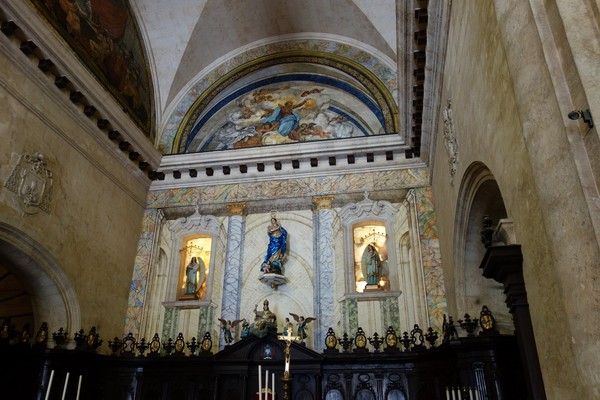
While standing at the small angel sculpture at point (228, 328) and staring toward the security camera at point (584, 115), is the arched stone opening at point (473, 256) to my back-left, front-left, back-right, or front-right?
front-left

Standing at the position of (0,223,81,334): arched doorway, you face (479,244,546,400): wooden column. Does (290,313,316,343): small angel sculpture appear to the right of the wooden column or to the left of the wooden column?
left

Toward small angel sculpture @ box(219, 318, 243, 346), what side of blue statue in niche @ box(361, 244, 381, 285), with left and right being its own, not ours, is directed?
right

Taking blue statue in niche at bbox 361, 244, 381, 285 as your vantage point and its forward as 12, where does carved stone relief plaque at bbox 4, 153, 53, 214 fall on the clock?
The carved stone relief plaque is roughly at 2 o'clock from the blue statue in niche.

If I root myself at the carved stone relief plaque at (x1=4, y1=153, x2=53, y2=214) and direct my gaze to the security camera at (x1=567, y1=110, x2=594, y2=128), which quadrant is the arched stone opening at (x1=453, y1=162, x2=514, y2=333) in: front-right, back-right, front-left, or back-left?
front-left

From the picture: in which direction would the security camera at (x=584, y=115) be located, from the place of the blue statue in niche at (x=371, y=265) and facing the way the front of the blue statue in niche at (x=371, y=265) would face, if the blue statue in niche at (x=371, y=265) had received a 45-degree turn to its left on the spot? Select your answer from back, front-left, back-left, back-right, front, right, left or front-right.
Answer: front-right

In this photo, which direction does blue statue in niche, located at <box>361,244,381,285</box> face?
toward the camera

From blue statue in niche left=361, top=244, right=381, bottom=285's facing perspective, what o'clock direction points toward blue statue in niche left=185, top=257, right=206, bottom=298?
blue statue in niche left=185, top=257, right=206, bottom=298 is roughly at 3 o'clock from blue statue in niche left=361, top=244, right=381, bottom=285.

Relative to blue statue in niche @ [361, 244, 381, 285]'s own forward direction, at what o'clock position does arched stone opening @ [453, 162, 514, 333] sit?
The arched stone opening is roughly at 11 o'clock from the blue statue in niche.

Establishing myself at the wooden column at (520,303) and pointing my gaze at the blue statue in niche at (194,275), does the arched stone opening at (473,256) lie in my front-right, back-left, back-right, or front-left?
front-right

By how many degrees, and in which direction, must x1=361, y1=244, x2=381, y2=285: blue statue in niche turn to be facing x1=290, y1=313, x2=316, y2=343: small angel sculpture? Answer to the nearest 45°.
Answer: approximately 90° to its right

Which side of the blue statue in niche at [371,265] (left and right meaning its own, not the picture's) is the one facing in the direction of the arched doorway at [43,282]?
right

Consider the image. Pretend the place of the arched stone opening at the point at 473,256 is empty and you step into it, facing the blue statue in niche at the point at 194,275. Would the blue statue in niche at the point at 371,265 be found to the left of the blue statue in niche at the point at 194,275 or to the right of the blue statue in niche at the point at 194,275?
right

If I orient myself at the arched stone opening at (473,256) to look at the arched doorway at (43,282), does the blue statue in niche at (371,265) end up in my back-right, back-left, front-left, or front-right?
front-right
